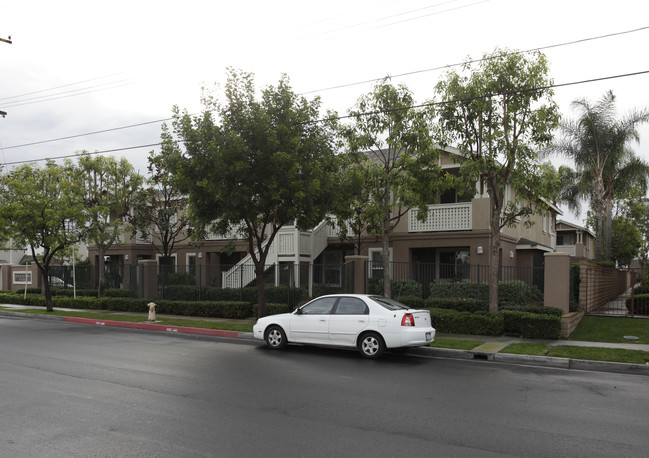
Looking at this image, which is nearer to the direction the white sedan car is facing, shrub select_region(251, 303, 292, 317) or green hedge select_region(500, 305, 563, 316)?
the shrub

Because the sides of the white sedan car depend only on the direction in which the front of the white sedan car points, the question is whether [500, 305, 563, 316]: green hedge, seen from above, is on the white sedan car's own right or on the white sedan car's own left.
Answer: on the white sedan car's own right

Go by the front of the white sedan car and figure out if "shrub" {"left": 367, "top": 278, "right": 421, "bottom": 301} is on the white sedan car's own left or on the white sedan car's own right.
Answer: on the white sedan car's own right

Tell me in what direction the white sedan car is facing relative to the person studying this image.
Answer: facing away from the viewer and to the left of the viewer

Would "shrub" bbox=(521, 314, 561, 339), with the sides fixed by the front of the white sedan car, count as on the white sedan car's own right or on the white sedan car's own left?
on the white sedan car's own right

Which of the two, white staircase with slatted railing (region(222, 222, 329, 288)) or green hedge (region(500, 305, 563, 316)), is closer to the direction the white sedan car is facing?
the white staircase with slatted railing
